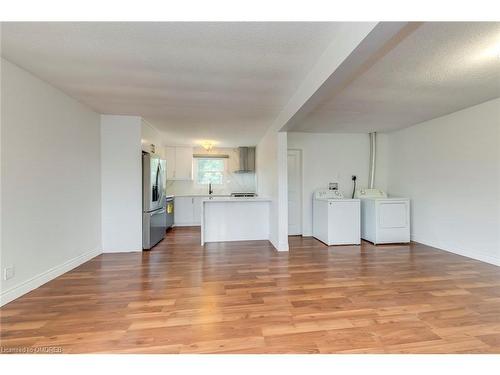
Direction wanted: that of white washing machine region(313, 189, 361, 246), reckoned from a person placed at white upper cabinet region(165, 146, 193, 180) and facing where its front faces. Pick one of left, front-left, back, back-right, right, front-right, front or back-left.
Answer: front-left

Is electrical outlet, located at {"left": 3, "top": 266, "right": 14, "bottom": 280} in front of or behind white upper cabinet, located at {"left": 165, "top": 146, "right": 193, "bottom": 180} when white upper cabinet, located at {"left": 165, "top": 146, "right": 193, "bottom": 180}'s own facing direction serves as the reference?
in front

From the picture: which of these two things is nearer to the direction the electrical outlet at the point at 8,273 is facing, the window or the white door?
the white door

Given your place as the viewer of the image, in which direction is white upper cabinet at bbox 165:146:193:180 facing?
facing the viewer

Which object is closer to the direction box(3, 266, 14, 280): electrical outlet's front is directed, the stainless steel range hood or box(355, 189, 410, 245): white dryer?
the white dryer

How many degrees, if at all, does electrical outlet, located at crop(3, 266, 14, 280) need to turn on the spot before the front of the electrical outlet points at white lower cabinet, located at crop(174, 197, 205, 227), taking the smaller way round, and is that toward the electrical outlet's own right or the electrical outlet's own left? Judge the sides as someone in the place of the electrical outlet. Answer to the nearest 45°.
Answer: approximately 90° to the electrical outlet's own left

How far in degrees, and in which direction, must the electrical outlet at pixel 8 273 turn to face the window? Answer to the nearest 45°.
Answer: approximately 90° to its left

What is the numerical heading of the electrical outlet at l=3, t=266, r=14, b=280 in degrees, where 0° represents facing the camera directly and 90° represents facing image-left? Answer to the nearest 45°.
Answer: approximately 315°

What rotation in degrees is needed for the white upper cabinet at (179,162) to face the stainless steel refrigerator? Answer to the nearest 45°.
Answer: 0° — it already faces it

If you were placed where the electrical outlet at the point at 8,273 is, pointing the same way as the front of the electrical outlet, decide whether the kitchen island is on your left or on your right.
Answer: on your left

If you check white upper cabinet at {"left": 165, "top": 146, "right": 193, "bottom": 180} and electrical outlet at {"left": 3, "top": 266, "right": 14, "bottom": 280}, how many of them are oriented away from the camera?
0

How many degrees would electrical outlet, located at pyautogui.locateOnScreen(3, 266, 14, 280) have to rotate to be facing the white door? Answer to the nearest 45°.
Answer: approximately 45° to its left

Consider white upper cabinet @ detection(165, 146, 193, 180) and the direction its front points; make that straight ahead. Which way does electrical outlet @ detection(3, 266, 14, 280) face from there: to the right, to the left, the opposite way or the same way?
to the left

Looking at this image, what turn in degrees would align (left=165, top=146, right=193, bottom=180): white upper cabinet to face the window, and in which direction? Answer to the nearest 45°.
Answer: approximately 90° to its left

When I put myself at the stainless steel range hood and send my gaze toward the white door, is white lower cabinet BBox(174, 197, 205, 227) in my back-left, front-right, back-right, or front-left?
back-right
